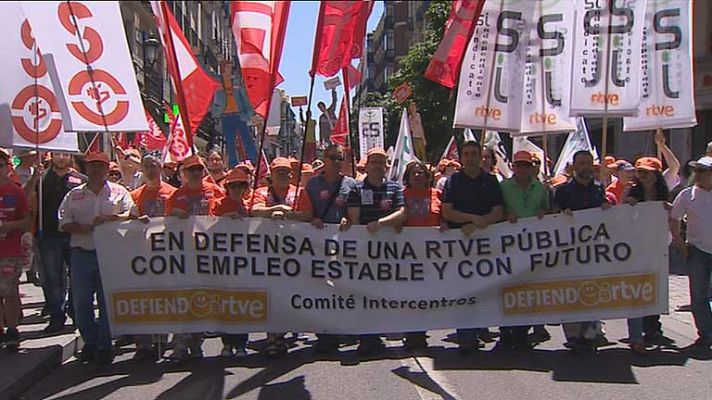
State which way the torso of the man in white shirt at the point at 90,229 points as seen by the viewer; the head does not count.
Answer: toward the camera

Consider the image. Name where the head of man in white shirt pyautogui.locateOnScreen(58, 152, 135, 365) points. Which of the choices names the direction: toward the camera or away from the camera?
toward the camera

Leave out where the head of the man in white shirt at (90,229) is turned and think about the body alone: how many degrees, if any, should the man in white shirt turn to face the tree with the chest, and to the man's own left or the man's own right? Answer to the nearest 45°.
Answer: approximately 135° to the man's own left

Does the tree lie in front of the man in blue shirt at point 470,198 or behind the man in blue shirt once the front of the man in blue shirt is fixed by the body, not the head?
behind

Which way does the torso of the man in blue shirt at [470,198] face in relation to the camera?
toward the camera

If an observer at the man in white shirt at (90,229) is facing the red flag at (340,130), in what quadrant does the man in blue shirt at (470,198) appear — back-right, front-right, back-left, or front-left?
front-right

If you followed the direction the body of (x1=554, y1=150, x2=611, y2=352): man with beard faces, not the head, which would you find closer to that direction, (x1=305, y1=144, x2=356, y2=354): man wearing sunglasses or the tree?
the man wearing sunglasses

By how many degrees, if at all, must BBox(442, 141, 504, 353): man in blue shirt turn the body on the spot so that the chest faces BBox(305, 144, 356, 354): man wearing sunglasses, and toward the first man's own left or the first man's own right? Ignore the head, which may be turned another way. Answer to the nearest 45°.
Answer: approximately 90° to the first man's own right

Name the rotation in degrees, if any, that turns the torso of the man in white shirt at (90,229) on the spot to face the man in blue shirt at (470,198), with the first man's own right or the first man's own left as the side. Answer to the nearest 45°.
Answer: approximately 90° to the first man's own left

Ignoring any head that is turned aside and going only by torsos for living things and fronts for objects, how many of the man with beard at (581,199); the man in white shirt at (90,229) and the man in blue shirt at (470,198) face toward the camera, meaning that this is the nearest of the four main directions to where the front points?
3

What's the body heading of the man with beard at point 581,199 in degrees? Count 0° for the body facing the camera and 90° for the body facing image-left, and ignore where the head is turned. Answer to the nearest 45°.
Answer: approximately 0°

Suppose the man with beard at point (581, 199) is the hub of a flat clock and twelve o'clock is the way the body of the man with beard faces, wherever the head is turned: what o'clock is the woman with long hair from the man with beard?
The woman with long hair is roughly at 8 o'clock from the man with beard.

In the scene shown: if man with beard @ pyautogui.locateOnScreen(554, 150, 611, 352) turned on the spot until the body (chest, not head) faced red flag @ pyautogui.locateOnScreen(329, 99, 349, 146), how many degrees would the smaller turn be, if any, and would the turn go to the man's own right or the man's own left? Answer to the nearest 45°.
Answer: approximately 135° to the man's own right

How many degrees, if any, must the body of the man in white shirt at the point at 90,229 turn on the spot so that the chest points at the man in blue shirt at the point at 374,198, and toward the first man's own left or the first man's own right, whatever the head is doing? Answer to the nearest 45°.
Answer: approximately 90° to the first man's own left
